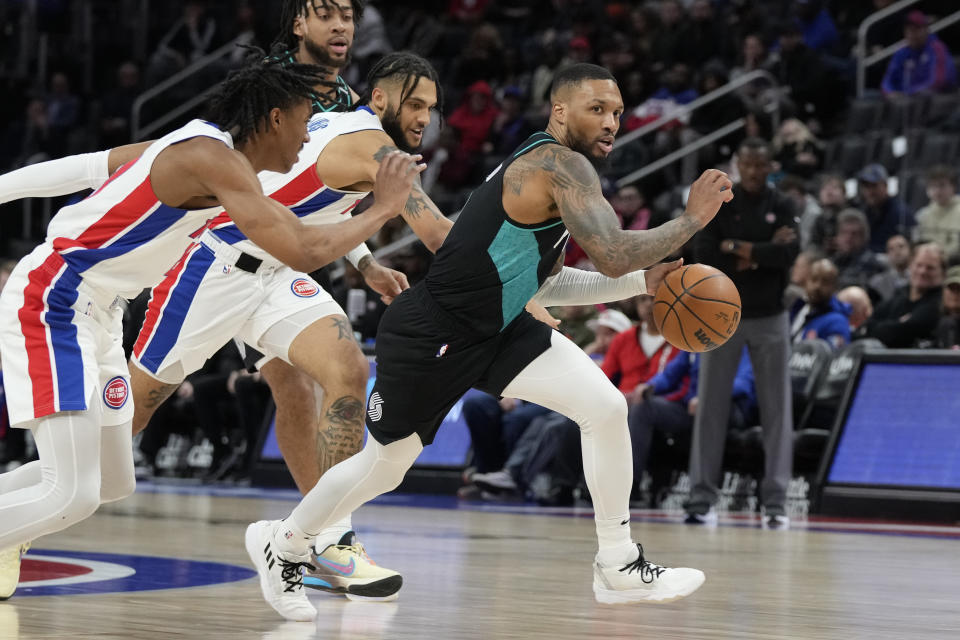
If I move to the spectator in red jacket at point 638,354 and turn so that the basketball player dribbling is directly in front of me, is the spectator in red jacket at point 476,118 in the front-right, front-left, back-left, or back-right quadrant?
back-right

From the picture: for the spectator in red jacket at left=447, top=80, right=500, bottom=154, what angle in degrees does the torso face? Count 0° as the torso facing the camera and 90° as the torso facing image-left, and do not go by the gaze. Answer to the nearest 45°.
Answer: approximately 0°

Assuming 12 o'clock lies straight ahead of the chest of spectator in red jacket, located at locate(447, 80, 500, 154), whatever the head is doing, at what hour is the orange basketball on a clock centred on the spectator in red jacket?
The orange basketball is roughly at 12 o'clock from the spectator in red jacket.

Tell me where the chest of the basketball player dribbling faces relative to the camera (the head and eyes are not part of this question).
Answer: to the viewer's right

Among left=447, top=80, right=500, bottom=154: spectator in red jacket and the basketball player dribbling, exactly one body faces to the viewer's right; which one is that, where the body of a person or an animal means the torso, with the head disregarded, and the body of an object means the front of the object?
the basketball player dribbling

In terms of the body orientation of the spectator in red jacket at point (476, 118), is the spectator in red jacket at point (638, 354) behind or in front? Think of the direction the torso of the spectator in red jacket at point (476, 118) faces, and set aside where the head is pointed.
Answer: in front

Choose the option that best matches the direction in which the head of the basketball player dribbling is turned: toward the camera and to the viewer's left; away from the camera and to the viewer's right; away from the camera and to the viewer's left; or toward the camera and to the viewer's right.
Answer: toward the camera and to the viewer's right

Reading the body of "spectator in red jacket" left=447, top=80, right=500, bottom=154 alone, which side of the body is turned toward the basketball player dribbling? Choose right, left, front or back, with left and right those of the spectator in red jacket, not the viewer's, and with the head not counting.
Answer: front
